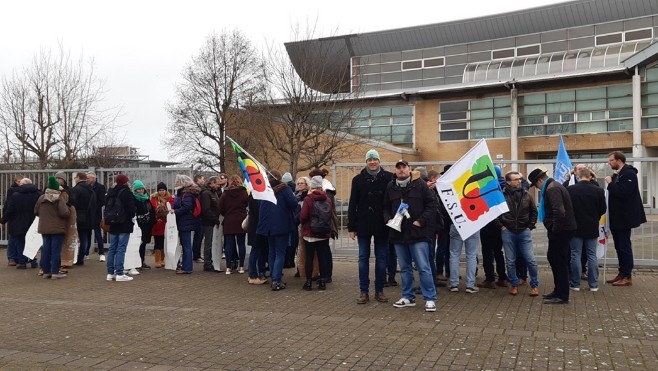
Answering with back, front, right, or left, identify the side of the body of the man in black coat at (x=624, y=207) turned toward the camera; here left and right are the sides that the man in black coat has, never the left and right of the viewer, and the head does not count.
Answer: left

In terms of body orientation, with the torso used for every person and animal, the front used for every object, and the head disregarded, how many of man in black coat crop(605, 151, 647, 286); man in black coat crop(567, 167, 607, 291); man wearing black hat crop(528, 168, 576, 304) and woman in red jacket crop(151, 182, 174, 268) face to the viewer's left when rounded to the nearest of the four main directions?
2

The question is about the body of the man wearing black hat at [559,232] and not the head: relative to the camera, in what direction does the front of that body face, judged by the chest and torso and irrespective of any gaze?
to the viewer's left

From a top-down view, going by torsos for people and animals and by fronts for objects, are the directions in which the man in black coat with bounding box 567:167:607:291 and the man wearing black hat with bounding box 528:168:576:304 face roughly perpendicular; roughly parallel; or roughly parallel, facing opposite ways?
roughly perpendicular

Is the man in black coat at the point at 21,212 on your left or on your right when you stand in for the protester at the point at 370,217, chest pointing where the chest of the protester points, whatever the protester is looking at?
on your right

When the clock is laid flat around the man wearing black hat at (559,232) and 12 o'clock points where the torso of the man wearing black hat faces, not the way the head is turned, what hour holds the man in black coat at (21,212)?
The man in black coat is roughly at 12 o'clock from the man wearing black hat.

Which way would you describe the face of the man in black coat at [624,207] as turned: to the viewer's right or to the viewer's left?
to the viewer's left

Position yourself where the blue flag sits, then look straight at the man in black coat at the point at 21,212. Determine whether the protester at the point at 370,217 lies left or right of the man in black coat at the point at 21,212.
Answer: left
